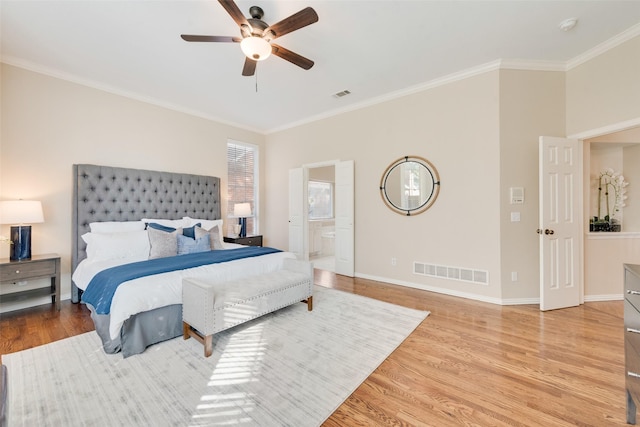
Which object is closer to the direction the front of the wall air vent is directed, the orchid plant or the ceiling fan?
the ceiling fan

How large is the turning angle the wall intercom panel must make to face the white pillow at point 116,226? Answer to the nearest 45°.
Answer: approximately 45° to its right

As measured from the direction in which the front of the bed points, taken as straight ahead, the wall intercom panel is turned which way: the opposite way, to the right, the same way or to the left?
to the right

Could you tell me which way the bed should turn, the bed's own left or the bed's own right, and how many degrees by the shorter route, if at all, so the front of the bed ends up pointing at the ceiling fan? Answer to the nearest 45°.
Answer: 0° — it already faces it

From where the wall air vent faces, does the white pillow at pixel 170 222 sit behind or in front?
in front

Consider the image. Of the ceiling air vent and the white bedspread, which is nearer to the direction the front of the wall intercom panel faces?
the white bedspread

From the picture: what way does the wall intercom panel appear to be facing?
toward the camera

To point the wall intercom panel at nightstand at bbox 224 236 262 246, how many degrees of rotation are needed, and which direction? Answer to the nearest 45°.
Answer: approximately 90° to its right

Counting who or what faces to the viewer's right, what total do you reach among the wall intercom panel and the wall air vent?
0

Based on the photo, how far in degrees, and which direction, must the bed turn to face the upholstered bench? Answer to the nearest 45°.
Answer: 0° — it already faces it

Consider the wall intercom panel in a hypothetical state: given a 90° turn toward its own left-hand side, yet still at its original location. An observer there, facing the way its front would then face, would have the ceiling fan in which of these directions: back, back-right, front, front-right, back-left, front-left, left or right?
back-right

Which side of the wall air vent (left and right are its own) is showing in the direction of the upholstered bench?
front

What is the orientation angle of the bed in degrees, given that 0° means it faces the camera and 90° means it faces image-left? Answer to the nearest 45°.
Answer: approximately 315°

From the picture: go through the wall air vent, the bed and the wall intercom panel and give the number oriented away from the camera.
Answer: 0

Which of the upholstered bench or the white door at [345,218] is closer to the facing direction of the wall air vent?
the upholstered bench

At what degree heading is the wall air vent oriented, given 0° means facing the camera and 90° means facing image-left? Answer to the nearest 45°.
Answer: approximately 45°

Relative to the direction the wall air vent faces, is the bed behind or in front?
in front
